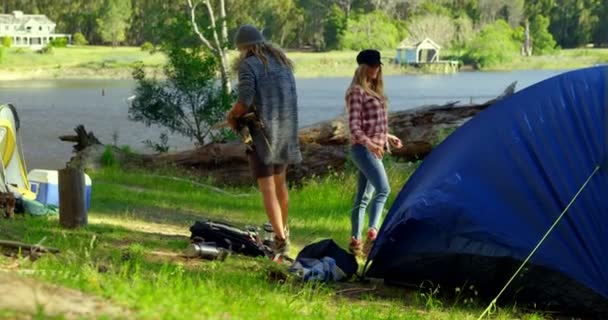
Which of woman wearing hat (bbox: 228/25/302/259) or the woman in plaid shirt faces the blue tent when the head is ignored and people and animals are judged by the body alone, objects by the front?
the woman in plaid shirt

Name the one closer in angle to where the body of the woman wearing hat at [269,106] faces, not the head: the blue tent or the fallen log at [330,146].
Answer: the fallen log

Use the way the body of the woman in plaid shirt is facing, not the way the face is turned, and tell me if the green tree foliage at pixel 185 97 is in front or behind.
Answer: behind

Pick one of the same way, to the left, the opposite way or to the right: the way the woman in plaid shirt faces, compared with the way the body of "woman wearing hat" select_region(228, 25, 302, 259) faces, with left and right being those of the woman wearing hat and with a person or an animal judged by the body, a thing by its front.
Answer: the opposite way

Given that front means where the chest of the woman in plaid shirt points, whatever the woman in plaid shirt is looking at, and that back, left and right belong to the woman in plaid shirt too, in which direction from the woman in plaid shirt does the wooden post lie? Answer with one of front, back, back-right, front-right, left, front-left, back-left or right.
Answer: back-right

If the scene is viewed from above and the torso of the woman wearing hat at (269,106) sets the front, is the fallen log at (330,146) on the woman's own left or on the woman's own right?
on the woman's own right

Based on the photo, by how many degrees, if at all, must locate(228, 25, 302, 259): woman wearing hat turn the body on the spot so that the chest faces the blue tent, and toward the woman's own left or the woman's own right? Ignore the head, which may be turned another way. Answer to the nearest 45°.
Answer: approximately 180°

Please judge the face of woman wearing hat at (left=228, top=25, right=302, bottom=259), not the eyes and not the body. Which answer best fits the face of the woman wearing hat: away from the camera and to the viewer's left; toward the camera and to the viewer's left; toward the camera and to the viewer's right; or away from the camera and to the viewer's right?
away from the camera and to the viewer's left

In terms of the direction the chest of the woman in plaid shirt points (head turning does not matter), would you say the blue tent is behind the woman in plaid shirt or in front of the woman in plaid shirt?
in front

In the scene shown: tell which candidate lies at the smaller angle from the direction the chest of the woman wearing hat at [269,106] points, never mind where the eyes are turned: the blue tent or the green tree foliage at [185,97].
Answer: the green tree foliage

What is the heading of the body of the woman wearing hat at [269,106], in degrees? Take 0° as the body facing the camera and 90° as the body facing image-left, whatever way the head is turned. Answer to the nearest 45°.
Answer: approximately 135°
